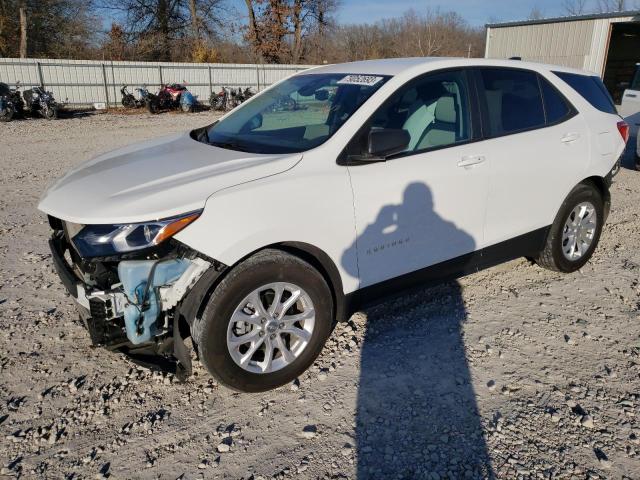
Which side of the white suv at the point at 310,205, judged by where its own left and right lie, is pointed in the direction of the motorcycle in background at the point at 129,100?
right

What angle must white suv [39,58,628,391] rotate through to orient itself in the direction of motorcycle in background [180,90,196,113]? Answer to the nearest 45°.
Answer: approximately 135° to its right

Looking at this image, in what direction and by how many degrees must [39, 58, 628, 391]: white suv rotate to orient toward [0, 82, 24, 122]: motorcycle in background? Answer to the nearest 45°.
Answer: approximately 90° to its right

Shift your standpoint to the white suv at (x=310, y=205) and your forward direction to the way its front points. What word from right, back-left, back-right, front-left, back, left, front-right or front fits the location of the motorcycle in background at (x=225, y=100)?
back-right

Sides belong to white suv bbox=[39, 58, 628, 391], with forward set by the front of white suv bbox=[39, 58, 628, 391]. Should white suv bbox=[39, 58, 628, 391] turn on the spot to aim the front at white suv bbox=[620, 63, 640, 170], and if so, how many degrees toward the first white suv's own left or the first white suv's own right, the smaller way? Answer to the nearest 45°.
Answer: approximately 180°

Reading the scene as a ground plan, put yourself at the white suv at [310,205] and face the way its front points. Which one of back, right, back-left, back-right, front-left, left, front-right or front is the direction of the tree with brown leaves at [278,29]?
back-right

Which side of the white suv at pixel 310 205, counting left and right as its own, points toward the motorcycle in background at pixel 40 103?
right

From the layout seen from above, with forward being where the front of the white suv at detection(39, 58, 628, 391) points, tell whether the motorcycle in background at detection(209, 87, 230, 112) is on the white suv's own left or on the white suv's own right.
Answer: on the white suv's own right

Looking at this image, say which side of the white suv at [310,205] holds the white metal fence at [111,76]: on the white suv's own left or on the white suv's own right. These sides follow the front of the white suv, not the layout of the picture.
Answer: on the white suv's own right

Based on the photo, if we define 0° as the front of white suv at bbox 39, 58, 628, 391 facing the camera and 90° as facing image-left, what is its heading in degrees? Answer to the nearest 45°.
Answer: approximately 45°

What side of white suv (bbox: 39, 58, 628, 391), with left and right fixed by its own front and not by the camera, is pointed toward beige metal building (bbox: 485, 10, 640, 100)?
back
